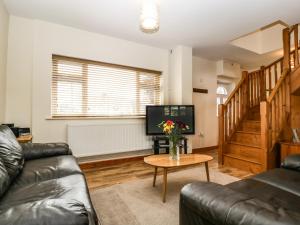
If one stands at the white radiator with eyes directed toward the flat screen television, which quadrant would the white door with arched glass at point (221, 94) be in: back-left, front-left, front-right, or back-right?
front-left

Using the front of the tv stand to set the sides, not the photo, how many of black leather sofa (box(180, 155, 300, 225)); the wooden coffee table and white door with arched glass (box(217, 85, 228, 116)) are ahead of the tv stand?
2

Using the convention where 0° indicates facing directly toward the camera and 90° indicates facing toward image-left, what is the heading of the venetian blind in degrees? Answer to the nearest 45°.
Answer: approximately 315°

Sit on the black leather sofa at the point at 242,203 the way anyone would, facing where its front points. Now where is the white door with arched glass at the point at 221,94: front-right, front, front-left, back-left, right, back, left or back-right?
front-right

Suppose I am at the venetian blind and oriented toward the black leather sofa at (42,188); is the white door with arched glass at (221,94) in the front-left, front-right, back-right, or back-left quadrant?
back-left

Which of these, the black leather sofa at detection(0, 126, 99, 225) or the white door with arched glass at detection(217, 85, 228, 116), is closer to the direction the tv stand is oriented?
the black leather sofa

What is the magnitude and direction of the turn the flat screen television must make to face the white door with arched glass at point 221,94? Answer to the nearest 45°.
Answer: approximately 135° to its left

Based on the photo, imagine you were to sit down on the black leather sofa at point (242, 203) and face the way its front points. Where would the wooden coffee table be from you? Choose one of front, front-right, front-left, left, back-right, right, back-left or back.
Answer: front

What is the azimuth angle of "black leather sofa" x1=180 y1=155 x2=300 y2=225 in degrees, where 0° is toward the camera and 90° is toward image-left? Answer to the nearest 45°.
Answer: approximately 135°

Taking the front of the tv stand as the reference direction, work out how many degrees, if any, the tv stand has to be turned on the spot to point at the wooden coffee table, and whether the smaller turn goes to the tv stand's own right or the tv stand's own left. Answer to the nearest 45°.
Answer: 0° — it already faces it

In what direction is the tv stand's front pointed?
toward the camera

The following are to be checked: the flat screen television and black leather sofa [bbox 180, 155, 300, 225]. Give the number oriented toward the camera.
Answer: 1

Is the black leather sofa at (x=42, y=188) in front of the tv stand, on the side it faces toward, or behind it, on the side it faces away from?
in front

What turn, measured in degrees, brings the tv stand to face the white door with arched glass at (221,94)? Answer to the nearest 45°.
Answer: approximately 135° to its left

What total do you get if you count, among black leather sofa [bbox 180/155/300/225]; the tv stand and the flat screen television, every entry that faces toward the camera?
2

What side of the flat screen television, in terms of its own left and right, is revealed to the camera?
front

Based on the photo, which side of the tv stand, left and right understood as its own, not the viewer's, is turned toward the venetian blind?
right

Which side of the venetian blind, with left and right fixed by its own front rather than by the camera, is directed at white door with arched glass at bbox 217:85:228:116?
left

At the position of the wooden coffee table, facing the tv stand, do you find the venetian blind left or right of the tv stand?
left

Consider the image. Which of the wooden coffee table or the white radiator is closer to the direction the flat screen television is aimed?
the wooden coffee table

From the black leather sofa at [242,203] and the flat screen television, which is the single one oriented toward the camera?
the flat screen television

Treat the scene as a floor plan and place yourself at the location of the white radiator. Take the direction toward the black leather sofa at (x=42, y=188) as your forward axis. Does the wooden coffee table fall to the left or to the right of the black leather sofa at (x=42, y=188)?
left

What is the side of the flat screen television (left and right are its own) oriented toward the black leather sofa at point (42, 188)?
front
